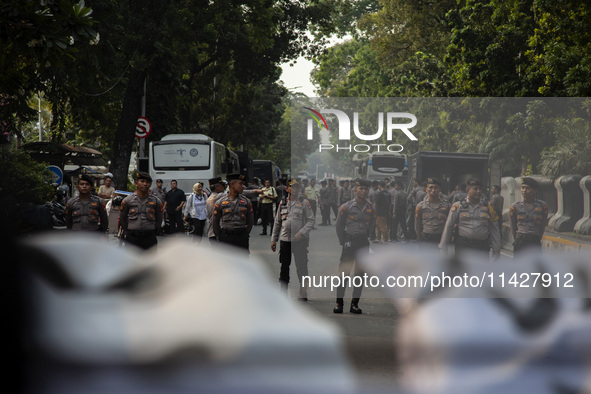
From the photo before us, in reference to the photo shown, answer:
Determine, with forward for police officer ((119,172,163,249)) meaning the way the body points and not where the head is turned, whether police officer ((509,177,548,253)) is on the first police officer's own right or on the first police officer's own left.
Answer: on the first police officer's own left

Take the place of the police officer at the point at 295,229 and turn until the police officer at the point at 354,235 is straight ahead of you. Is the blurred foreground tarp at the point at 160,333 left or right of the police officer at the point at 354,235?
right

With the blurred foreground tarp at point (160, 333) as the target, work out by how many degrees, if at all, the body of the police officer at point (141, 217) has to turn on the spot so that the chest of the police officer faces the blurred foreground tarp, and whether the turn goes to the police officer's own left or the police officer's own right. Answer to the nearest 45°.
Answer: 0° — they already face it

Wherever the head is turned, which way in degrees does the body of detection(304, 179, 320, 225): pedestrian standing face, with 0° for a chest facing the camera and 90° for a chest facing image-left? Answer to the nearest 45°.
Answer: approximately 0°
